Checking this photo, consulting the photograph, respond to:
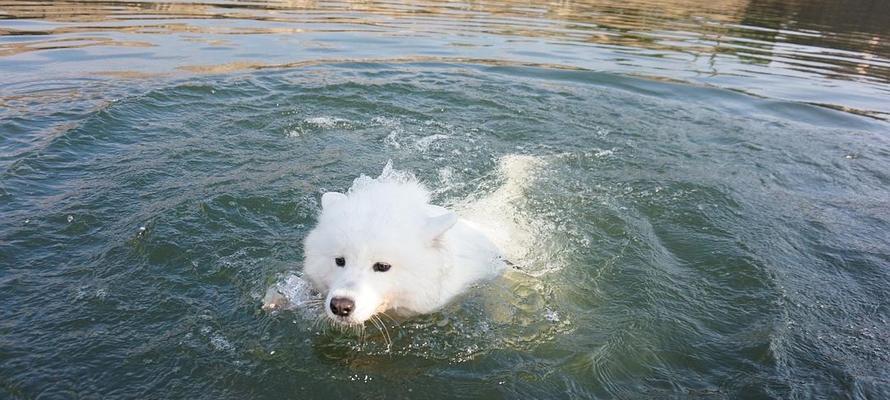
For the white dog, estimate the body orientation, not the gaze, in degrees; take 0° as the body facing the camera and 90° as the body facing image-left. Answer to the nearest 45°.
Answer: approximately 45°

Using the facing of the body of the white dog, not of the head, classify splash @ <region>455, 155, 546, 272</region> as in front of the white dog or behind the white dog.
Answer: behind

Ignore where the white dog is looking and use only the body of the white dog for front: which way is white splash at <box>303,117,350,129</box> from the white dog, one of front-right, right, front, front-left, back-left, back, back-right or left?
back-right
